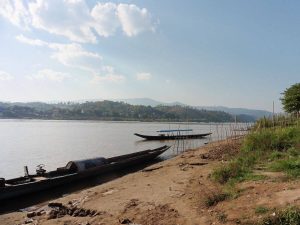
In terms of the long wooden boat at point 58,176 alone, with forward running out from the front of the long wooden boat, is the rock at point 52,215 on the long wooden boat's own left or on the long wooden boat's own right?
on the long wooden boat's own right

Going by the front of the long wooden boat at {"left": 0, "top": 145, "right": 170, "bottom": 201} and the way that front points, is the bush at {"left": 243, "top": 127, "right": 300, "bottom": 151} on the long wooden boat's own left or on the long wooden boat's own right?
on the long wooden boat's own right

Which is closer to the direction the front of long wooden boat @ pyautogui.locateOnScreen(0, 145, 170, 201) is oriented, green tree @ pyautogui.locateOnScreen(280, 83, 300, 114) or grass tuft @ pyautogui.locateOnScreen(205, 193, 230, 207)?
the green tree

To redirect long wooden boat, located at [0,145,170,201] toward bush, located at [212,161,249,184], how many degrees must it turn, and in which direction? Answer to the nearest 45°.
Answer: approximately 90° to its right

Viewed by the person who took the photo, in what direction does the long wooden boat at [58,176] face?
facing away from the viewer and to the right of the viewer

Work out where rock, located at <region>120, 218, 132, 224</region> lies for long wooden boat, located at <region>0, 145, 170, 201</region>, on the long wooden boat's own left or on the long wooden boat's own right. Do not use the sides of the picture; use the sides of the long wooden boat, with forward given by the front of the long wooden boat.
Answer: on the long wooden boat's own right

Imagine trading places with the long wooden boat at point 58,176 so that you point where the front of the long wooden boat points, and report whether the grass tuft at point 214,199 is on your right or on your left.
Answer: on your right

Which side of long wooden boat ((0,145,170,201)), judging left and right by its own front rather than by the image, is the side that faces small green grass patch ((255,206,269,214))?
right
